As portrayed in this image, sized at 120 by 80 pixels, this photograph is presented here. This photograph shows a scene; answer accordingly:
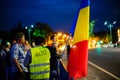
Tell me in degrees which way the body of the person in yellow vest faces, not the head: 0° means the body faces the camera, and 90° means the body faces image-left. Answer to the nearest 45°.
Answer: approximately 180°
